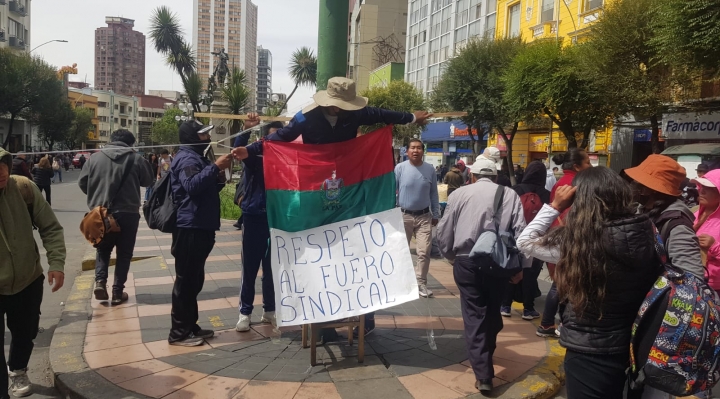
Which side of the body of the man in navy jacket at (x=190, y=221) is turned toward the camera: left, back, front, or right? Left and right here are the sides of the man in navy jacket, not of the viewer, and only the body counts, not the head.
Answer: right

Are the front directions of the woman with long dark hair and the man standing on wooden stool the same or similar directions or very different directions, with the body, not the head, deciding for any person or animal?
very different directions

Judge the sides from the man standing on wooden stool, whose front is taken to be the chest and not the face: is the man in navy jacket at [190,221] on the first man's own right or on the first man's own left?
on the first man's own right

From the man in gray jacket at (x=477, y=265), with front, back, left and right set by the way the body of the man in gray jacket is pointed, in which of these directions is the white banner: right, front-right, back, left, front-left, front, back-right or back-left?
left

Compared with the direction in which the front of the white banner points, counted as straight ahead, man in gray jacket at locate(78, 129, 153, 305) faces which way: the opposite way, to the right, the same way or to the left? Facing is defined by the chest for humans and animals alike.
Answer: the opposite way

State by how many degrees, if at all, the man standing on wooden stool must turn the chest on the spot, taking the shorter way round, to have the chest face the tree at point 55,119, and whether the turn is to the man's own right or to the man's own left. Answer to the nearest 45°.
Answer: approximately 135° to the man's own right

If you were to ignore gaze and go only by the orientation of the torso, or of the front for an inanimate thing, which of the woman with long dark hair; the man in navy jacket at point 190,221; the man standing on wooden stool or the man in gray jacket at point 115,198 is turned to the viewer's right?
the man in navy jacket

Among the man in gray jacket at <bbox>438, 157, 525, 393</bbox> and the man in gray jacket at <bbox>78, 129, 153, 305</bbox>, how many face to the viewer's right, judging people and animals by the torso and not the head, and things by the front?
0

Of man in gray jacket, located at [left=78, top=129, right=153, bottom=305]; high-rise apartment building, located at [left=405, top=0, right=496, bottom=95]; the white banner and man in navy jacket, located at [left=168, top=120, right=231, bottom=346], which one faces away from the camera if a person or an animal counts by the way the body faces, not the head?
the man in gray jacket

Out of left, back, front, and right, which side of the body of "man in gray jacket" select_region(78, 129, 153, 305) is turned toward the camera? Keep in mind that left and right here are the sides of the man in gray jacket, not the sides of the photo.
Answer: back

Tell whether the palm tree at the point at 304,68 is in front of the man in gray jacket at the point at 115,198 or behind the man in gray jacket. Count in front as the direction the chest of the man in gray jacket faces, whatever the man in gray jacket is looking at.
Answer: in front

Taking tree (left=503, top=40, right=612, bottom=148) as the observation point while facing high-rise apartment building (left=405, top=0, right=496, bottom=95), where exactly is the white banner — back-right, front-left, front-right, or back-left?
back-left

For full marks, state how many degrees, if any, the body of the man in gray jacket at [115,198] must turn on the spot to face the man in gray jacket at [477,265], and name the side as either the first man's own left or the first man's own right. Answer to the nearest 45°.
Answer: approximately 135° to the first man's own right

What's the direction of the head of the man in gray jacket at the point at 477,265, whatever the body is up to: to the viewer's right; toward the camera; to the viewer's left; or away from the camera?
away from the camera

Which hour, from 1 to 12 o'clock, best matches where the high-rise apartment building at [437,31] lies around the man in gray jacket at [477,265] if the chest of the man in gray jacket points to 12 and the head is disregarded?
The high-rise apartment building is roughly at 12 o'clock from the man in gray jacket.

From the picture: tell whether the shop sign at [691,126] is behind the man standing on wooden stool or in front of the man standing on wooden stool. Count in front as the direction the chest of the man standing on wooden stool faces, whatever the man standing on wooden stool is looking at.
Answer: behind

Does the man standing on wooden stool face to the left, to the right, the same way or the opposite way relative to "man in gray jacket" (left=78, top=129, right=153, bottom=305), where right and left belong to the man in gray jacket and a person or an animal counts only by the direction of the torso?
the opposite way

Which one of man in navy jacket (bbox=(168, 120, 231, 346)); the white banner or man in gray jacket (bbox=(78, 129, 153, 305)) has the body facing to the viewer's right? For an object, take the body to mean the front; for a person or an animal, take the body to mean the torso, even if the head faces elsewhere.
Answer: the man in navy jacket
